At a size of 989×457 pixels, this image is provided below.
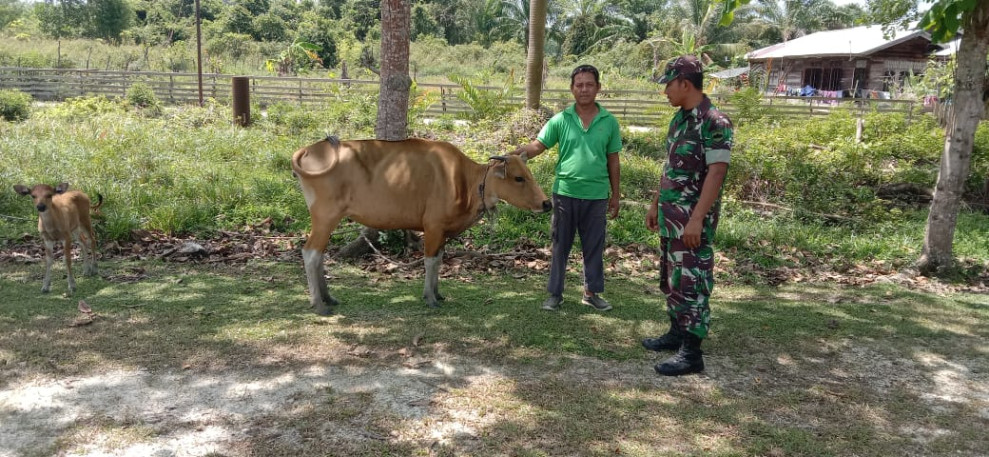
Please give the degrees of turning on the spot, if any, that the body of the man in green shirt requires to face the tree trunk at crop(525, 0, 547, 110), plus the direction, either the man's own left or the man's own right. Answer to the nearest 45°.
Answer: approximately 180°

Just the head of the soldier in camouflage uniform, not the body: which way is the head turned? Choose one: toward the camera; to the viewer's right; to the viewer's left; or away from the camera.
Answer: to the viewer's left

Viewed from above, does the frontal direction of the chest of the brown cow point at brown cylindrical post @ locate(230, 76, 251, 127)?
no

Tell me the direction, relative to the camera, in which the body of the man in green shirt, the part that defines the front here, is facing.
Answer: toward the camera

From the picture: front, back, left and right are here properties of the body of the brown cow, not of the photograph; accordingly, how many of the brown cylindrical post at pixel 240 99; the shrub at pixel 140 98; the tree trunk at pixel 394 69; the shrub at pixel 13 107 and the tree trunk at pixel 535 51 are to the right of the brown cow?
0

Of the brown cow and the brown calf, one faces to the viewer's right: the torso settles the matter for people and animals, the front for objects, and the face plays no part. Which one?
the brown cow

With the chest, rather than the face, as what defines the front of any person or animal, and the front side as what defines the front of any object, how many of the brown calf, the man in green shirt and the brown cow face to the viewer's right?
1

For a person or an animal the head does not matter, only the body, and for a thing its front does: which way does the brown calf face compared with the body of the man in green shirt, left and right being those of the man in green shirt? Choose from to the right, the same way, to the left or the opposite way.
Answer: the same way

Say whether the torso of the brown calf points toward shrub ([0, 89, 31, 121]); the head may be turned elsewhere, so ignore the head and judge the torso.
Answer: no

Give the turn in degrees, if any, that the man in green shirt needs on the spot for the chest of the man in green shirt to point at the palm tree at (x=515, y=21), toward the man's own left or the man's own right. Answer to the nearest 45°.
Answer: approximately 180°

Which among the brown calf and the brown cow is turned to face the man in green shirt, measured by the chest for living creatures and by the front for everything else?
the brown cow

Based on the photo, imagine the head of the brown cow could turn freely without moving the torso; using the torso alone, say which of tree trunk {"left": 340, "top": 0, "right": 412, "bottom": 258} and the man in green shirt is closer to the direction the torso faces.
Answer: the man in green shirt

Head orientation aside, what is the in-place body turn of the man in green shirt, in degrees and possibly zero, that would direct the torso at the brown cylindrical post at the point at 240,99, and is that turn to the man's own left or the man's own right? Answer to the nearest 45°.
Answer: approximately 135° to the man's own right

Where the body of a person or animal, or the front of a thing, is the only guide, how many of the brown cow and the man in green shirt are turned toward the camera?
1

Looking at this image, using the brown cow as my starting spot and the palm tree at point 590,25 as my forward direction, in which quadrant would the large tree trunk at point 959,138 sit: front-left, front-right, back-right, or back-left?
front-right

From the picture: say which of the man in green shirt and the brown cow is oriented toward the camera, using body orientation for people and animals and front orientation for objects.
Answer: the man in green shirt

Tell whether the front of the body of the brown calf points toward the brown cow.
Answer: no

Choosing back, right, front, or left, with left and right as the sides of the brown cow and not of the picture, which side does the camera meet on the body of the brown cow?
right

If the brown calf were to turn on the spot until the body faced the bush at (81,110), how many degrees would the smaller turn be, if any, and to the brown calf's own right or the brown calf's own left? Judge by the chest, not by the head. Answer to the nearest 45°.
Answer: approximately 135° to the brown calf's own right

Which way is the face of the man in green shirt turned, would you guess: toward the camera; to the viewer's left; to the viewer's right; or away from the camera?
toward the camera
